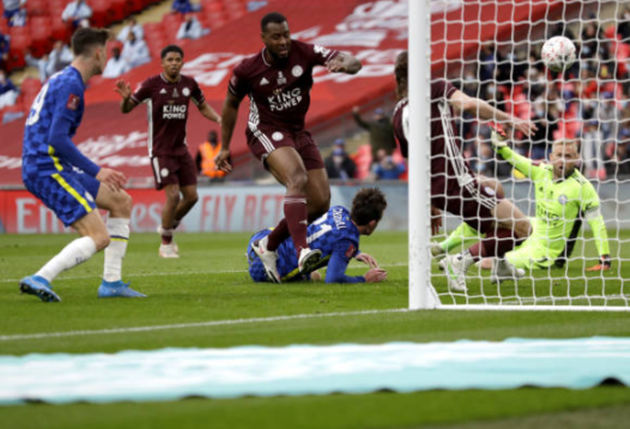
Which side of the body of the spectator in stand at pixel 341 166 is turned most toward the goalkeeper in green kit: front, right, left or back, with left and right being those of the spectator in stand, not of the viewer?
front

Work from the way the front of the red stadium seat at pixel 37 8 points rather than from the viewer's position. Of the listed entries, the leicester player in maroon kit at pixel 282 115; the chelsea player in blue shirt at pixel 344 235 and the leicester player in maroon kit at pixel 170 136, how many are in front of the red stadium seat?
3

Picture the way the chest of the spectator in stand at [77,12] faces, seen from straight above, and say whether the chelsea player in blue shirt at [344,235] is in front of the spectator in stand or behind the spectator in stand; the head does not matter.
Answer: in front

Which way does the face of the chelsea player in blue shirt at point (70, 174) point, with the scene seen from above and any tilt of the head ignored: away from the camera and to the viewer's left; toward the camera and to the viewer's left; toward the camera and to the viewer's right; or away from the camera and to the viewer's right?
away from the camera and to the viewer's right

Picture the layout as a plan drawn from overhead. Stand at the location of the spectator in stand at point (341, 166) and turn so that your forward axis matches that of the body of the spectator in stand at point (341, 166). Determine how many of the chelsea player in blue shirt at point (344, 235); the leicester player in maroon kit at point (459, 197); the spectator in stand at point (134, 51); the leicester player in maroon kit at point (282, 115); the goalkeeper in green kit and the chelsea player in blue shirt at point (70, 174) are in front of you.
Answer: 5

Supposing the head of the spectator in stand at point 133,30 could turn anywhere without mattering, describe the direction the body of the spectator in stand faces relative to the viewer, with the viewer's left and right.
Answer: facing the viewer

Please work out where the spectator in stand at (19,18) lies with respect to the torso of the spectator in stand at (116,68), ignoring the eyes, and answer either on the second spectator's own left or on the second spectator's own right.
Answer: on the second spectator's own right

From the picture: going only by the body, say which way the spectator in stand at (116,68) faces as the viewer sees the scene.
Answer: toward the camera

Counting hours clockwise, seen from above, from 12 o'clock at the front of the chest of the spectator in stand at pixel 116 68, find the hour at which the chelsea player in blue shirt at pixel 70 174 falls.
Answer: The chelsea player in blue shirt is roughly at 12 o'clock from the spectator in stand.

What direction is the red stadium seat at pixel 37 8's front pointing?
toward the camera

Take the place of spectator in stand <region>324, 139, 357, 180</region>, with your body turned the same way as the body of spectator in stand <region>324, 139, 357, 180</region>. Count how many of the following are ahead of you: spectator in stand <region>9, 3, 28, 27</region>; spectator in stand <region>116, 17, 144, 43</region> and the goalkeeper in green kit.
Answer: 1
